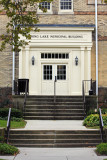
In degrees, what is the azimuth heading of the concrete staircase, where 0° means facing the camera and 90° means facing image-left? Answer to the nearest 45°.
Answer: approximately 0°

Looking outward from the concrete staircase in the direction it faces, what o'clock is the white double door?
The white double door is roughly at 6 o'clock from the concrete staircase.

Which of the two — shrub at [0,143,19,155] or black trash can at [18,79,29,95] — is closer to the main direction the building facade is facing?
the shrub

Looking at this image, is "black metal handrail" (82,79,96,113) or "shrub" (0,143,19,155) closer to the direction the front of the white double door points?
the shrub

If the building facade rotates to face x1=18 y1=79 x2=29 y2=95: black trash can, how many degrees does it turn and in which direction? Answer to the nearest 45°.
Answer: approximately 45° to its right

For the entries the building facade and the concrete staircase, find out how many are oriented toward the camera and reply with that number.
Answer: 2

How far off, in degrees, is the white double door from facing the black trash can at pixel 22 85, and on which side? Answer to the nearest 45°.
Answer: approximately 45° to its right

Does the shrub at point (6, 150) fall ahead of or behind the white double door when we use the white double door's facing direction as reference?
ahead

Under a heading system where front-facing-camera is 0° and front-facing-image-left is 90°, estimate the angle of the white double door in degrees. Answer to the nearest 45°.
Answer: approximately 0°

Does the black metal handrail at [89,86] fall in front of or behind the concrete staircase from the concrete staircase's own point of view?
behind
